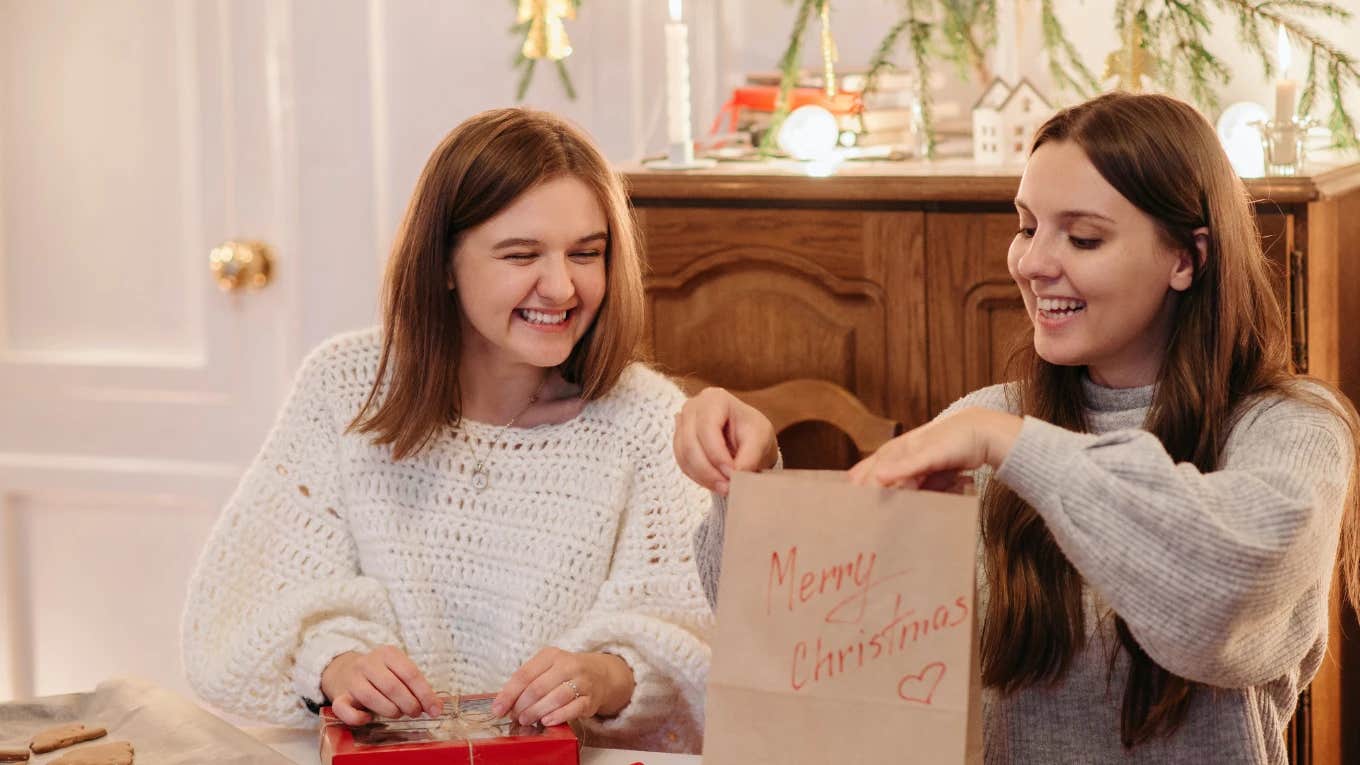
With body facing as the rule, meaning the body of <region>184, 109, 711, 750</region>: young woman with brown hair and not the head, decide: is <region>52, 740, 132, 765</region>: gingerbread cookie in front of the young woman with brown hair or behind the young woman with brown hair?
in front

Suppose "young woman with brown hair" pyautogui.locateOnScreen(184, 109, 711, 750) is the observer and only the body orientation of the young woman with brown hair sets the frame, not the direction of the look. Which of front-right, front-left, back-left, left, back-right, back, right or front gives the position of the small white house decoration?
back-left

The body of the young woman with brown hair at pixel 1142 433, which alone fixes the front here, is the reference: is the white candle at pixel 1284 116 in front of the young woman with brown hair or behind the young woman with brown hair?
behind

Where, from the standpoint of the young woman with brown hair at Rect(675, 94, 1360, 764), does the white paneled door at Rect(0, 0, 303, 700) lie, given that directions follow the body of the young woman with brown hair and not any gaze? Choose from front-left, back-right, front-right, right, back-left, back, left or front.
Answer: right

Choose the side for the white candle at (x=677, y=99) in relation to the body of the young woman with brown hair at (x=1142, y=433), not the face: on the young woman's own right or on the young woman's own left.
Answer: on the young woman's own right

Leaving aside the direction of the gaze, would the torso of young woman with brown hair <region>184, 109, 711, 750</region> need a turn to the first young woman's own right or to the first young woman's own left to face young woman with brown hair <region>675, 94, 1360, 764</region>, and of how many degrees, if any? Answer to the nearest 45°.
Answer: approximately 45° to the first young woman's own left

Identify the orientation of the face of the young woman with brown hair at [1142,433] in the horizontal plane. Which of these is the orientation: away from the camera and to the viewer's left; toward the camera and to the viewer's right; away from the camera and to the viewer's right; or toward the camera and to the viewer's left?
toward the camera and to the viewer's left

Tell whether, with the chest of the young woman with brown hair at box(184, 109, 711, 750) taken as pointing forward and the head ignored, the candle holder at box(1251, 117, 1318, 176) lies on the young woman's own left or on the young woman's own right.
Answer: on the young woman's own left

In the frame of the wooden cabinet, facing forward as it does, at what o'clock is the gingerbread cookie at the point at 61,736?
The gingerbread cookie is roughly at 1 o'clock from the wooden cabinet.

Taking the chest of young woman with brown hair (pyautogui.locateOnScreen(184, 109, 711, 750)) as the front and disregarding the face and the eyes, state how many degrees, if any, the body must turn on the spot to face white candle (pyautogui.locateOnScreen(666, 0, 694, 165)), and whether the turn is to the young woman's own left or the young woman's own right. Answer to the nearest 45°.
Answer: approximately 135° to the young woman's own left

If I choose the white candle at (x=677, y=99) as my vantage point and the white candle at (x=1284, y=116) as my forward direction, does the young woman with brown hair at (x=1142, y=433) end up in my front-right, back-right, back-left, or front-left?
front-right

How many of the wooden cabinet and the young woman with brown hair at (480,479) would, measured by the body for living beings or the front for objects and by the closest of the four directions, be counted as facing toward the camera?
2

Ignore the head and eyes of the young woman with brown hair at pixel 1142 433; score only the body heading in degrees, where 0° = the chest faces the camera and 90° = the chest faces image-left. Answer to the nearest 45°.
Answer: approximately 45°

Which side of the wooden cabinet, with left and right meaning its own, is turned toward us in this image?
front

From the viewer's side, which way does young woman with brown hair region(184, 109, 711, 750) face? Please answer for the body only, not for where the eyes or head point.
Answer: toward the camera
